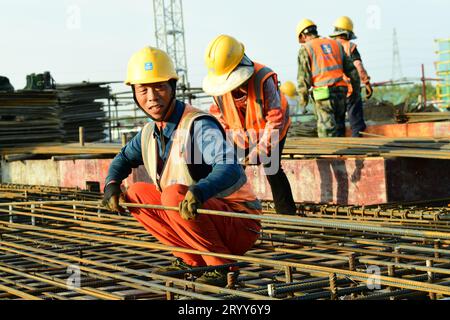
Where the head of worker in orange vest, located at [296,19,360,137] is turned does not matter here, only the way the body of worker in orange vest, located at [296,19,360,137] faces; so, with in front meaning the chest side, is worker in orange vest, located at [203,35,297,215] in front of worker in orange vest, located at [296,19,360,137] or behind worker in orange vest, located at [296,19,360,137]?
behind

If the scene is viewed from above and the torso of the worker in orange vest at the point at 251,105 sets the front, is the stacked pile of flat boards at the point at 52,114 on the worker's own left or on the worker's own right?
on the worker's own right

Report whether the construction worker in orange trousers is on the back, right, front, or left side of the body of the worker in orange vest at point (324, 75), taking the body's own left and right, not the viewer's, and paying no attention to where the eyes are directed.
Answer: back

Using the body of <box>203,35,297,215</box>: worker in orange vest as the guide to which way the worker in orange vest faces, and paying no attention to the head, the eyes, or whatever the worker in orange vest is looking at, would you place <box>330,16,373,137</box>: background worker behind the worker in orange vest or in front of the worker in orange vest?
behind

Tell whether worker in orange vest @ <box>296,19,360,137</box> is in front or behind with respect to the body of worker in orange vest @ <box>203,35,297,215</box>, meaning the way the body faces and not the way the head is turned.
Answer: behind

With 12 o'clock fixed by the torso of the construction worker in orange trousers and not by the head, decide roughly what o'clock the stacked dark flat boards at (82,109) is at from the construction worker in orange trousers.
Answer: The stacked dark flat boards is roughly at 4 o'clock from the construction worker in orange trousers.

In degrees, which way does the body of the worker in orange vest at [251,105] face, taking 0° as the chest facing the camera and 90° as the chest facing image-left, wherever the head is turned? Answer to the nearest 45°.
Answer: approximately 45°

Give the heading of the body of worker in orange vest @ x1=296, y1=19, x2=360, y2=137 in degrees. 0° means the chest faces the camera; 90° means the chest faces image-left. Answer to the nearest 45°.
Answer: approximately 180°

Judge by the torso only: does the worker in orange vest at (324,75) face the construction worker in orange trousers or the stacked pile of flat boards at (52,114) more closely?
the stacked pile of flat boards

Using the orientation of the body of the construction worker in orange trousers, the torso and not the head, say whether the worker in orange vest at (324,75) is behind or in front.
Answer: behind

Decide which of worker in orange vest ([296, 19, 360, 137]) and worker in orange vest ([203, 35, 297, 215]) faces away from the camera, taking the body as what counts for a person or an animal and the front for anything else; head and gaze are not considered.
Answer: worker in orange vest ([296, 19, 360, 137])
